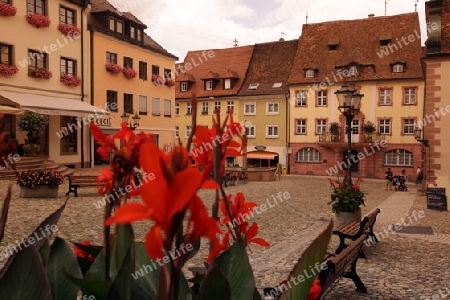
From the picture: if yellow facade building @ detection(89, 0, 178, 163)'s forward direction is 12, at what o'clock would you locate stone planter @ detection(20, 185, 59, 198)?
The stone planter is roughly at 2 o'clock from the yellow facade building.

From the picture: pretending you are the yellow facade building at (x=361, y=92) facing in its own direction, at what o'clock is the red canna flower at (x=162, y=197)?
The red canna flower is roughly at 12 o'clock from the yellow facade building.

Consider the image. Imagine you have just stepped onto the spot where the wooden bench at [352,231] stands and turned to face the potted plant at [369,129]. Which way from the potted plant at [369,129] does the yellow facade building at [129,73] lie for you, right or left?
left

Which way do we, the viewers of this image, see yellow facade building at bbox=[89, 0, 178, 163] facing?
facing the viewer and to the right of the viewer

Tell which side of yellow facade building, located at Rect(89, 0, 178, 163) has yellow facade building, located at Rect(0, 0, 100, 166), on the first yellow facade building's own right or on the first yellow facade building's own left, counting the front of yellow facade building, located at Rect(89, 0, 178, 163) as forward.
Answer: on the first yellow facade building's own right

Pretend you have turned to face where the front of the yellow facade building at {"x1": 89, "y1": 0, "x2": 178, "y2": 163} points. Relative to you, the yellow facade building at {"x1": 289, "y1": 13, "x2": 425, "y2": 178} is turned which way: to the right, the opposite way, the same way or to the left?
to the right

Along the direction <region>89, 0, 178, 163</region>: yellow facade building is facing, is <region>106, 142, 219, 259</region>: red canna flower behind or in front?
in front

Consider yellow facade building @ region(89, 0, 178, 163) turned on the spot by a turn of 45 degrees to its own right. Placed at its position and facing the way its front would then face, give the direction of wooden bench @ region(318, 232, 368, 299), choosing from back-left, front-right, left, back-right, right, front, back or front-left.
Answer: front

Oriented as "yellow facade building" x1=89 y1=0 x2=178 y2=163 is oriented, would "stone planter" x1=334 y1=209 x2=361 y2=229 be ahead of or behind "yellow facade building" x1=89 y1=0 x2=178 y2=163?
ahead

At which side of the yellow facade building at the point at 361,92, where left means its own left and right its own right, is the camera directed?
front

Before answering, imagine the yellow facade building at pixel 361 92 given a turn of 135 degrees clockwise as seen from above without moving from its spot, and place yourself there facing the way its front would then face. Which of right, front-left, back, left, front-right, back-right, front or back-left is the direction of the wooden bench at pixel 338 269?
back-left

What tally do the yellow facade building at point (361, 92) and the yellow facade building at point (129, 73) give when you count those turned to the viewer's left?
0

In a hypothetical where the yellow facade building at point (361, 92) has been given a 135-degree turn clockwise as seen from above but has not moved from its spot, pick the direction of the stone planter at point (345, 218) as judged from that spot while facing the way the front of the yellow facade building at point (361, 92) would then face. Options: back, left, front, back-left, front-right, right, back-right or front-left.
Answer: back-left

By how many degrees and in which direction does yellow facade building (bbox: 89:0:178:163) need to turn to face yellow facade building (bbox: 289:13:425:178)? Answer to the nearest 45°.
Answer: approximately 45° to its left

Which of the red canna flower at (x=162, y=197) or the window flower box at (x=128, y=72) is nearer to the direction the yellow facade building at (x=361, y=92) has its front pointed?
the red canna flower

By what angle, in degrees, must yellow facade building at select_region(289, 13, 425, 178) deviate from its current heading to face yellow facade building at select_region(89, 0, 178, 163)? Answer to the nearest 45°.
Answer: approximately 45° to its right
